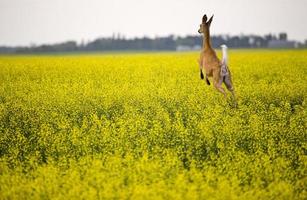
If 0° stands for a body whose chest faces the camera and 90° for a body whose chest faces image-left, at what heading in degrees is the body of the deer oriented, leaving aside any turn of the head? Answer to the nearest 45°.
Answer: approximately 135°
